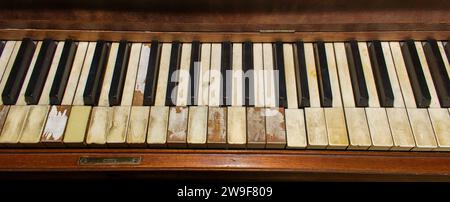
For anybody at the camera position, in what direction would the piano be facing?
facing the viewer
